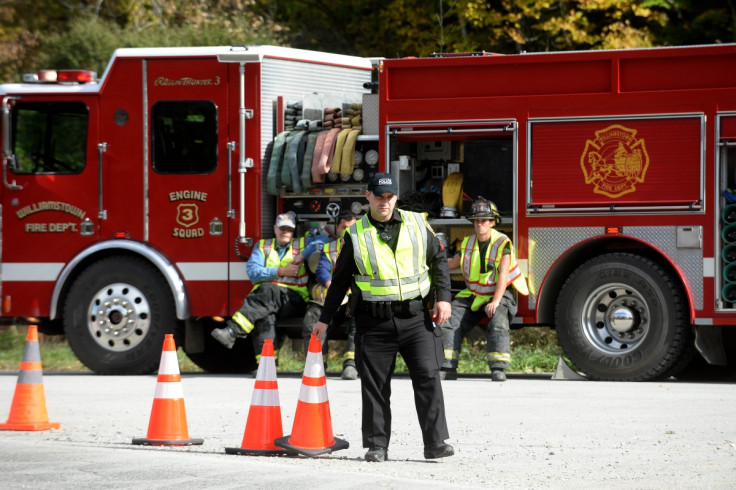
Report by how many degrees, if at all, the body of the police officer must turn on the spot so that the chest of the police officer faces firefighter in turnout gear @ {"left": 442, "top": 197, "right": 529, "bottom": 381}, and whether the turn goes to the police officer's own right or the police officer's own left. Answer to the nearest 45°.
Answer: approximately 180°

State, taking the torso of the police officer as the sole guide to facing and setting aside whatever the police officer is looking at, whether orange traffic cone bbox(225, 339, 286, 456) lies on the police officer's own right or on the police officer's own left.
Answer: on the police officer's own right

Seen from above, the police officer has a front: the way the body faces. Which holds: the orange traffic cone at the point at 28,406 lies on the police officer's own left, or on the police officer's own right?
on the police officer's own right

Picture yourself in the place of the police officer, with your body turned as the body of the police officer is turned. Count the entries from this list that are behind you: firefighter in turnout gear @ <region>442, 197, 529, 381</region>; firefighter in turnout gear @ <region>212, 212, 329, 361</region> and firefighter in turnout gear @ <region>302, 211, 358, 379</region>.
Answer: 3

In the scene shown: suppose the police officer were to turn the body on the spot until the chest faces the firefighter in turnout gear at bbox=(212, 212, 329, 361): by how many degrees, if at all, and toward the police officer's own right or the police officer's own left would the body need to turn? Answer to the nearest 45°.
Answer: approximately 180°

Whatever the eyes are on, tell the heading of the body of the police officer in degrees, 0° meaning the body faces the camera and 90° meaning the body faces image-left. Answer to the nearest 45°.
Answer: approximately 0°

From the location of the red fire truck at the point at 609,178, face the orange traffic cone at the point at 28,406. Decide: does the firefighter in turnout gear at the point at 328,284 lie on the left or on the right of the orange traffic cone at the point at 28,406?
right

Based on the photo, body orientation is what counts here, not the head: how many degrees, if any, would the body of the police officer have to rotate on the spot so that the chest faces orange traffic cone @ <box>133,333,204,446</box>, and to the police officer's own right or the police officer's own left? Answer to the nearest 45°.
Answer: approximately 90° to the police officer's own right
